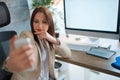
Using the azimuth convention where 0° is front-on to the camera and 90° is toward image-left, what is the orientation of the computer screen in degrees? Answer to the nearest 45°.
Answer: approximately 45°

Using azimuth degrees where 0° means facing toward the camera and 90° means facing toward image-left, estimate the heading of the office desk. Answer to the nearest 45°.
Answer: approximately 45°

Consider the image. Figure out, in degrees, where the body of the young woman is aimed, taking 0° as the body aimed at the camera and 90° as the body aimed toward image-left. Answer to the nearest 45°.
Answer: approximately 0°

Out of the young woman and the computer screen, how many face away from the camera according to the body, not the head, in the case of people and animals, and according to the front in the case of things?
0

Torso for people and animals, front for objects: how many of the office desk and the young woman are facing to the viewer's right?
0
